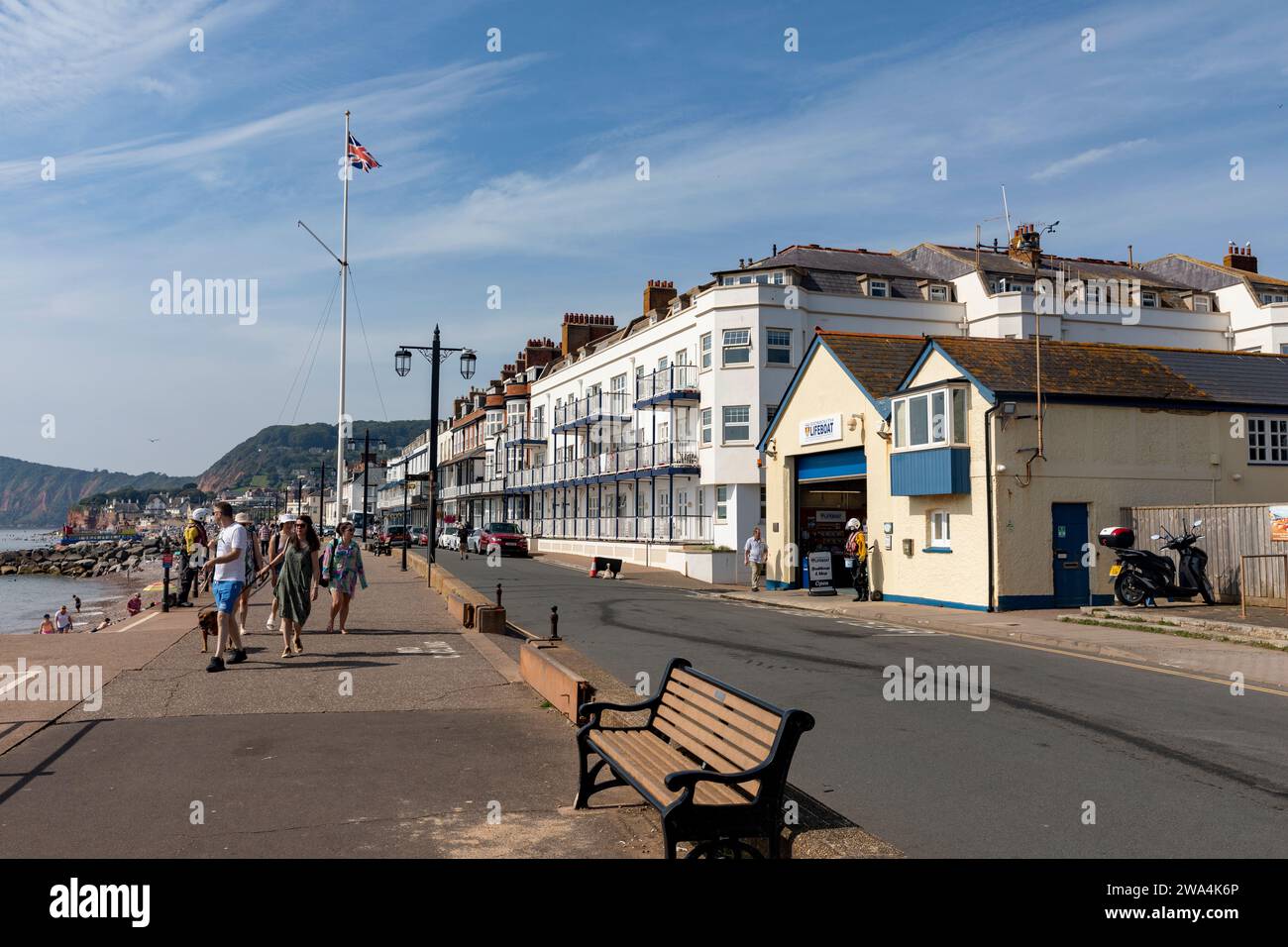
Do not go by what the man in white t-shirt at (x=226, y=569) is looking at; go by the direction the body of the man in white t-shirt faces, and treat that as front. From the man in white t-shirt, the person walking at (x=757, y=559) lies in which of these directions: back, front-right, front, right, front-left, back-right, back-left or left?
back

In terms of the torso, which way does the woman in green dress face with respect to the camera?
toward the camera

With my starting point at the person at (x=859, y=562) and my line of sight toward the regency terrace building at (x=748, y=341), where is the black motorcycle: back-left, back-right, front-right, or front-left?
back-right

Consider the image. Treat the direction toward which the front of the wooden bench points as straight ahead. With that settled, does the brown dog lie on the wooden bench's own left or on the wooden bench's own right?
on the wooden bench's own right

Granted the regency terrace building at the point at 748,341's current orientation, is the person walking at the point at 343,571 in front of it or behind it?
in front

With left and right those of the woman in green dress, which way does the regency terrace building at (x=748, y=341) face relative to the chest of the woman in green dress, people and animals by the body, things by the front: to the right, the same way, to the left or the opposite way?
to the right

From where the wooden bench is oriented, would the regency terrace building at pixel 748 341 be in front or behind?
behind

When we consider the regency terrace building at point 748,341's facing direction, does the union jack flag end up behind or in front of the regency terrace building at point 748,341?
in front

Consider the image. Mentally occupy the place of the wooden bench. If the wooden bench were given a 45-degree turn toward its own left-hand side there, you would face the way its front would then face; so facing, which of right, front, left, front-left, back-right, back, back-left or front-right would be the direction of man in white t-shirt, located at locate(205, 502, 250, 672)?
back-right

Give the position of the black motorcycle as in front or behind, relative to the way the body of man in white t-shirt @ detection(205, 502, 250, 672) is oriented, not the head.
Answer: behind

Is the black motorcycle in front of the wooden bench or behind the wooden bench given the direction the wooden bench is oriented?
behind

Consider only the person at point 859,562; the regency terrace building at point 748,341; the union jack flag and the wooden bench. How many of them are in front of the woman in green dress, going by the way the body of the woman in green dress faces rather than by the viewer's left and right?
1

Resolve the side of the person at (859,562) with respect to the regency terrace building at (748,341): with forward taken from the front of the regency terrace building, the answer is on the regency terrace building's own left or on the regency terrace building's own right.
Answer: on the regency terrace building's own left
